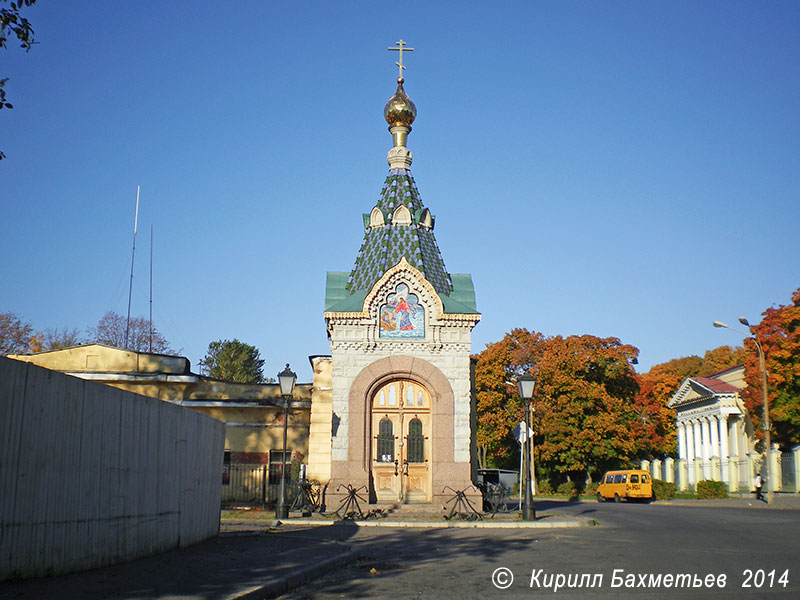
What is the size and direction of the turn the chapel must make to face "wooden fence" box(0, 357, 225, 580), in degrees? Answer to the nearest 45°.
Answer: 0° — it already faces it

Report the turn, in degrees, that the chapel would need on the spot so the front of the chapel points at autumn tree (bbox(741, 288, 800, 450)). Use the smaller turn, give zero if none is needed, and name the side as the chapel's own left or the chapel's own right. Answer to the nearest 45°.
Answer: approximately 135° to the chapel's own left

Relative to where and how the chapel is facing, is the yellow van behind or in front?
behind

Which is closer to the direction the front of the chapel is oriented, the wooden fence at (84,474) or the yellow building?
the wooden fence

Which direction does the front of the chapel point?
toward the camera

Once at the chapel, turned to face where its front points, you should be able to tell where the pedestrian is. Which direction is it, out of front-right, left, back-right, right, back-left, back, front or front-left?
back-left

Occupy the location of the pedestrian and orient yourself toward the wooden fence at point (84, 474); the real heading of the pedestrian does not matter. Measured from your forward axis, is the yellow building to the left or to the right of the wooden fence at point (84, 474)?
right

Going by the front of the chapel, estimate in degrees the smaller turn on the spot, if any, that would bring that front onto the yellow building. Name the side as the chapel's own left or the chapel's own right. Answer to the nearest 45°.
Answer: approximately 135° to the chapel's own right

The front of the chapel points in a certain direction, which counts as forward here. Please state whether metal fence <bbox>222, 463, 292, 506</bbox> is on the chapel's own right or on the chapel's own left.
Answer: on the chapel's own right

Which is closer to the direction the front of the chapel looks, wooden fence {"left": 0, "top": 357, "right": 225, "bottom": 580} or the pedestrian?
the wooden fence
